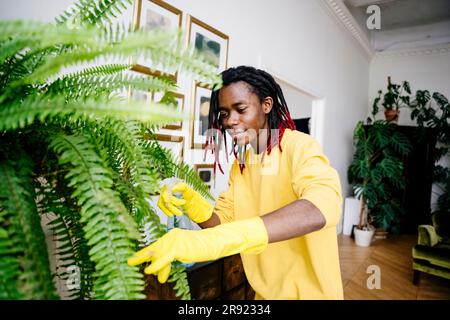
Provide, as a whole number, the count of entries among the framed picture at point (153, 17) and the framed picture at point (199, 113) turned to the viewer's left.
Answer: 0

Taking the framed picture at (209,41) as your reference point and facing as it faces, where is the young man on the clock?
The young man is roughly at 1 o'clock from the framed picture.

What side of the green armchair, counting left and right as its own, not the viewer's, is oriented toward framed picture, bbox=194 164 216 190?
front

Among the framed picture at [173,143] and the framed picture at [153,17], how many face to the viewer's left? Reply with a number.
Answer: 0

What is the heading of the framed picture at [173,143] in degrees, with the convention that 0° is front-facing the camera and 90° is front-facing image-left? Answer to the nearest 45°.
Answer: approximately 315°

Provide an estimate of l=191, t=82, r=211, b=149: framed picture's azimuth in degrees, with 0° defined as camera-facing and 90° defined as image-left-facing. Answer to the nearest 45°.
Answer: approximately 315°

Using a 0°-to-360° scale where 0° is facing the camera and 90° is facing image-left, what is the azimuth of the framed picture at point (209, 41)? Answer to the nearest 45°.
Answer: approximately 315°

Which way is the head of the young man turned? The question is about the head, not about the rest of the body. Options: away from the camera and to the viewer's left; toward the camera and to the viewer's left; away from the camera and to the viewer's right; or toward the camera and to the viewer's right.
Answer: toward the camera and to the viewer's left
